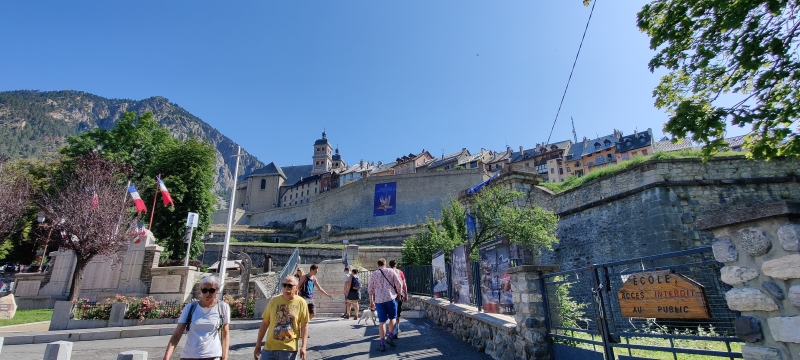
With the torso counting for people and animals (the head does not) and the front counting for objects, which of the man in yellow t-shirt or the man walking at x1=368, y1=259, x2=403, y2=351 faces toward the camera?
the man in yellow t-shirt

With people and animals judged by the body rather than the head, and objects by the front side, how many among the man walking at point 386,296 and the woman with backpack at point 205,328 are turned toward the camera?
1

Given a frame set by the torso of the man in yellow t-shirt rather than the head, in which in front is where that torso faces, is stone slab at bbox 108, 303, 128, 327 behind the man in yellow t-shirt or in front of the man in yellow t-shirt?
behind

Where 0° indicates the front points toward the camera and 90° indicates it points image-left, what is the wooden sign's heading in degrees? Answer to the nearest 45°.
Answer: approximately 0°

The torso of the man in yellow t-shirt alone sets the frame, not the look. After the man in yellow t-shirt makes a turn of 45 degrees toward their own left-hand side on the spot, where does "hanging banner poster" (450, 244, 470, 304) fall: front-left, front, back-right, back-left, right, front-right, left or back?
left

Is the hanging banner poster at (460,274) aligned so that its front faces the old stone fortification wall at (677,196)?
no

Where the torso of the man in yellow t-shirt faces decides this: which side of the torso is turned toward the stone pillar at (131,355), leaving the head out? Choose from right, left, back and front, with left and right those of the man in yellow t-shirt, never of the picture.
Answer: right

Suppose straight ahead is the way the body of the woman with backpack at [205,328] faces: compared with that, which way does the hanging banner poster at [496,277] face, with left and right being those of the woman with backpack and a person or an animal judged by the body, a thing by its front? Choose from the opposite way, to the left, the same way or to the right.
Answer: to the right

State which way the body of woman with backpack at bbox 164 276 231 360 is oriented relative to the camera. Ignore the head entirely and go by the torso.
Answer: toward the camera

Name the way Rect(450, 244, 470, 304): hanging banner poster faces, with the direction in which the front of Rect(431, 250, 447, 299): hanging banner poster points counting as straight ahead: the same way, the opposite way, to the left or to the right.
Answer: the same way

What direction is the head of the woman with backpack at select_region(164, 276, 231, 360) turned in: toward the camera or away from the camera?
toward the camera

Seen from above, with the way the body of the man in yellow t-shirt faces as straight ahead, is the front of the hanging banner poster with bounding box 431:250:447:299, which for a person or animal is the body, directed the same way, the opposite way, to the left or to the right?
to the right

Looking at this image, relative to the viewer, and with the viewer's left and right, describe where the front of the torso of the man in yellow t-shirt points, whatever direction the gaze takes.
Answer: facing the viewer

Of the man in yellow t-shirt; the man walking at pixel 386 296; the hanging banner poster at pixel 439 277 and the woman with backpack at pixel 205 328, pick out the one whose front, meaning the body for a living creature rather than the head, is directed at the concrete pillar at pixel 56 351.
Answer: the hanging banner poster

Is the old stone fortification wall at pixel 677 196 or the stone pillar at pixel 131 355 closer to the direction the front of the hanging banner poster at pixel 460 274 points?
the stone pillar

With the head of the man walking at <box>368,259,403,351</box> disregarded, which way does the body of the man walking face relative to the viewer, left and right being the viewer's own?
facing away from the viewer

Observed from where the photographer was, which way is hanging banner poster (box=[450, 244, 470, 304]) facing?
facing the viewer and to the left of the viewer

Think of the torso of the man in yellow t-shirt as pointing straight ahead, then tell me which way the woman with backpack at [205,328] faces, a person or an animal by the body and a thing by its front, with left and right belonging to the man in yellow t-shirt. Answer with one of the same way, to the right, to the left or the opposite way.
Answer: the same way

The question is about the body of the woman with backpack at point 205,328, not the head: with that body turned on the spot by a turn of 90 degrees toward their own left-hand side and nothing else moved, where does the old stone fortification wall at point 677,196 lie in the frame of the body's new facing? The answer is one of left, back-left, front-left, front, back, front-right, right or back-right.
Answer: front

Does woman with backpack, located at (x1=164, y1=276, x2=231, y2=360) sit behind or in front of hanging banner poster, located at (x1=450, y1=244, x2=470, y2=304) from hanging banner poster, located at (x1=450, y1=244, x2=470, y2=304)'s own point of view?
in front

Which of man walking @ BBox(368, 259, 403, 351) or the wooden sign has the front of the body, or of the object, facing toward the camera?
the wooden sign

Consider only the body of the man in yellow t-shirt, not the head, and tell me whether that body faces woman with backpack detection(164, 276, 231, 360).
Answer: no
